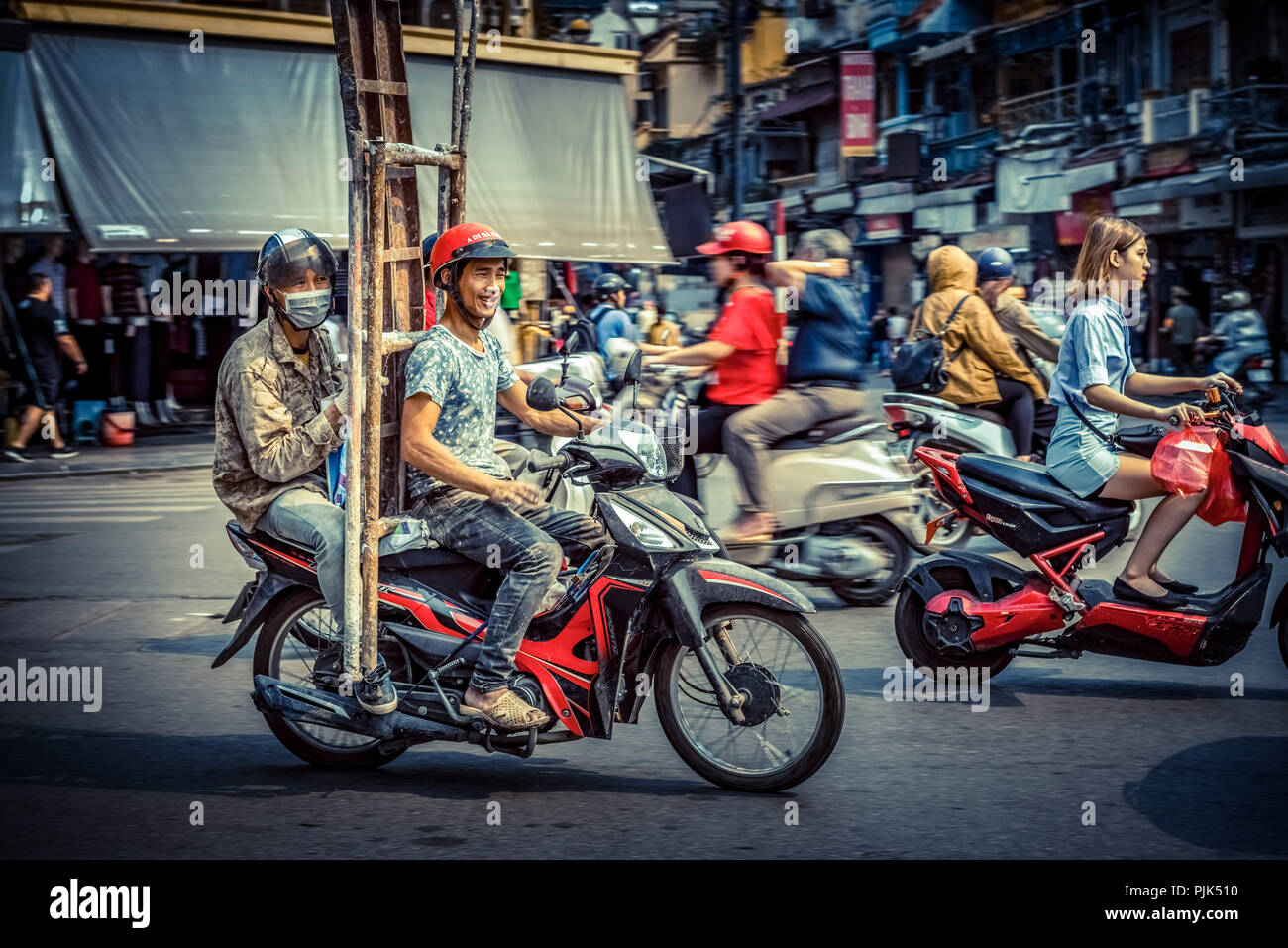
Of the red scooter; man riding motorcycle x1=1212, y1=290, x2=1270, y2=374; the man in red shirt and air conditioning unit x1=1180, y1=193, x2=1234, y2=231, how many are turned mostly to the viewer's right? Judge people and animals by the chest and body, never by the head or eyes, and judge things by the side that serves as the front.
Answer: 1

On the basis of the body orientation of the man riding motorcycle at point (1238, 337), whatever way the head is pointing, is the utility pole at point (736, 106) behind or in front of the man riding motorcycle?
in front

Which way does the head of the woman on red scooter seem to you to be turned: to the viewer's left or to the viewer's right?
to the viewer's right

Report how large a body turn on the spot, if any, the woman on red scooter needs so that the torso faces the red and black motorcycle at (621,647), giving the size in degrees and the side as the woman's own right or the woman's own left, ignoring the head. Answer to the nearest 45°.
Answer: approximately 135° to the woman's own right

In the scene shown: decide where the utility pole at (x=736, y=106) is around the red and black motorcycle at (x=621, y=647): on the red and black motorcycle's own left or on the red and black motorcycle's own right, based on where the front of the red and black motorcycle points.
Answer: on the red and black motorcycle's own left

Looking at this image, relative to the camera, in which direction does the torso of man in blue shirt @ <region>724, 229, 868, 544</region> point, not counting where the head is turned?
to the viewer's left

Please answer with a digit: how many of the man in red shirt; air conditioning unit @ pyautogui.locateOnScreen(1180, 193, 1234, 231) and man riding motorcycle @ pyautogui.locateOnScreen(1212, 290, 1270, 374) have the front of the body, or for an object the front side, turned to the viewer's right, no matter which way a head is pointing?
0

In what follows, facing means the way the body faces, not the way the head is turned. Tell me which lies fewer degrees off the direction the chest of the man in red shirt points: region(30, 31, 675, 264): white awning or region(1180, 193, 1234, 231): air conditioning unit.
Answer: the white awning

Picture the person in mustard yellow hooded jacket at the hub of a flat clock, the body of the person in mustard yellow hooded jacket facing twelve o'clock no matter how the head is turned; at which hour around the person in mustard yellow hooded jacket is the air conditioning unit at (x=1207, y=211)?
The air conditioning unit is roughly at 11 o'clock from the person in mustard yellow hooded jacket.

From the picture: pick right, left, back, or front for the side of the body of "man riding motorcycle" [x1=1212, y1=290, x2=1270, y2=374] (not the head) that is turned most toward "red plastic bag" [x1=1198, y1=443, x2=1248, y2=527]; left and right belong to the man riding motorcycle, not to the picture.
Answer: left

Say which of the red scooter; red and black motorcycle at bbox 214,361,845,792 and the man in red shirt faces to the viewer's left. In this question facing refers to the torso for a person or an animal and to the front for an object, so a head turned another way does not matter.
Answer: the man in red shirt

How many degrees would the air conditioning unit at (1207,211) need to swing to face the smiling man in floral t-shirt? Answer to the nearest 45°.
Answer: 0° — it already faces them

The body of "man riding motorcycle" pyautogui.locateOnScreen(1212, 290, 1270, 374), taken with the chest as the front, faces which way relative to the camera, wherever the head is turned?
to the viewer's left

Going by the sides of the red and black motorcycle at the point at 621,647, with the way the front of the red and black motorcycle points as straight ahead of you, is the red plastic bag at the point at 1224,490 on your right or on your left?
on your left

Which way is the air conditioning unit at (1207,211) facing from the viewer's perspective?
toward the camera
